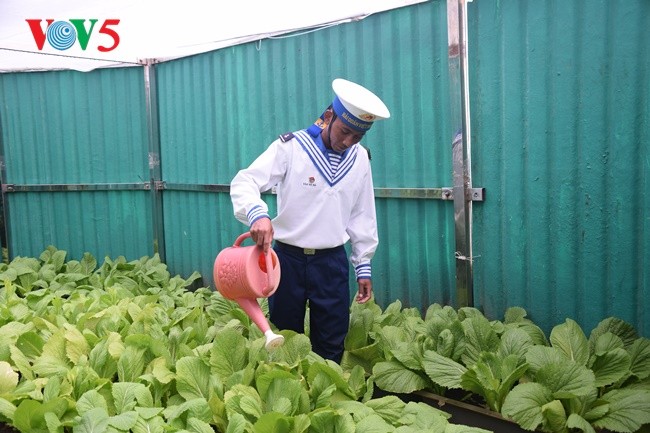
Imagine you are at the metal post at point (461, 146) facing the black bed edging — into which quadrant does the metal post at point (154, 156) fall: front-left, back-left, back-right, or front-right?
back-right

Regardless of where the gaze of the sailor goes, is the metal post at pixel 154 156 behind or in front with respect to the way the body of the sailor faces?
behind

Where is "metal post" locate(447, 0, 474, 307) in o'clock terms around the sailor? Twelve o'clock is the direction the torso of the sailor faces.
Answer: The metal post is roughly at 8 o'clock from the sailor.

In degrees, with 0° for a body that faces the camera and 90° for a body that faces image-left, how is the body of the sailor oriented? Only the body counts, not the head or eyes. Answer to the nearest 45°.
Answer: approximately 0°
